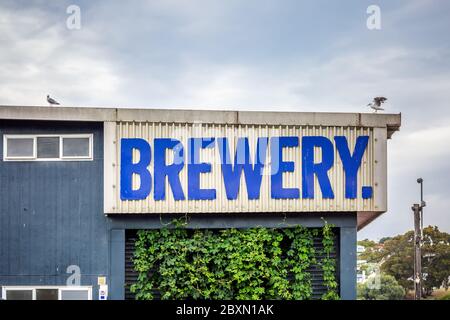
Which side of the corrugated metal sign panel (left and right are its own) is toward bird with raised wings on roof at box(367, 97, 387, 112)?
left

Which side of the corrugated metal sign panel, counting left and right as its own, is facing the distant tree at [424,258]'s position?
back

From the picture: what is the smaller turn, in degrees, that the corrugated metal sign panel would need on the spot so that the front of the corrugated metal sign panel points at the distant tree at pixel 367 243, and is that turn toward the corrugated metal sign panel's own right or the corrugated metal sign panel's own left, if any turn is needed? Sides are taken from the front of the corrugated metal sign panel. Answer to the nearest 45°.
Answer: approximately 180°

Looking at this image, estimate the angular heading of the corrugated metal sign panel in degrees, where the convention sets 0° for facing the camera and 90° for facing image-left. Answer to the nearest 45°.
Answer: approximately 0°
